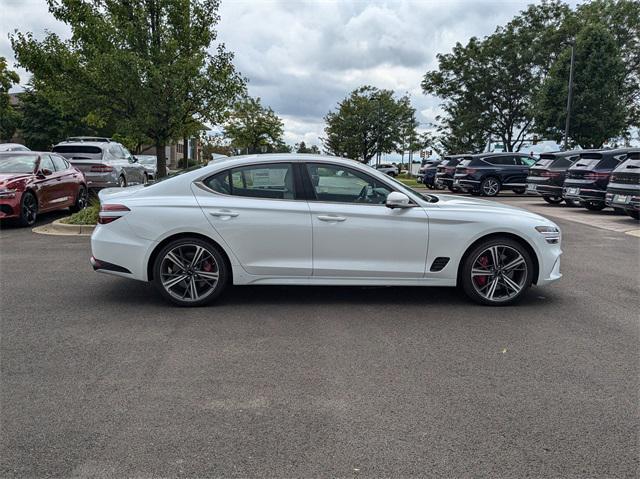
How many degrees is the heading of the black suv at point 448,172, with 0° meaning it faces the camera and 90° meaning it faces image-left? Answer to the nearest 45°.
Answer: approximately 225°

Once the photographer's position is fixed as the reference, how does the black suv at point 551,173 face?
facing away from the viewer and to the right of the viewer

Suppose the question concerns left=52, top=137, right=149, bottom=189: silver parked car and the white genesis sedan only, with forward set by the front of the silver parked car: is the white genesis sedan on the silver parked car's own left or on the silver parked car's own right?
on the silver parked car's own right

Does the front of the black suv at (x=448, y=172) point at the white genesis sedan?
no

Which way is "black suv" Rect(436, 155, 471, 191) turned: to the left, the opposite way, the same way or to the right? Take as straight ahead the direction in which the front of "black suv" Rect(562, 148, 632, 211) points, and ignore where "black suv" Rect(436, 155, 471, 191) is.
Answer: the same way

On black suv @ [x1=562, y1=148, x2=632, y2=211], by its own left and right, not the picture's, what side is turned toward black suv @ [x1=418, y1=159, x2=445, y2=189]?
left

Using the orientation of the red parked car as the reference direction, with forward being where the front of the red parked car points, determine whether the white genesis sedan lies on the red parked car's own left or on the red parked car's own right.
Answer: on the red parked car's own left

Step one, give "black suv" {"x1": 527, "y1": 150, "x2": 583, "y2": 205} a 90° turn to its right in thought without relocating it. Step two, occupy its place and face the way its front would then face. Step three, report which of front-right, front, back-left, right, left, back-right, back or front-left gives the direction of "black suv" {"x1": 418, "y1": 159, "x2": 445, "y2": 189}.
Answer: back

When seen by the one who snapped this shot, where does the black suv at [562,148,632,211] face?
facing away from the viewer and to the right of the viewer

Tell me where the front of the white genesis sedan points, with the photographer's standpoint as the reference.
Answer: facing to the right of the viewer

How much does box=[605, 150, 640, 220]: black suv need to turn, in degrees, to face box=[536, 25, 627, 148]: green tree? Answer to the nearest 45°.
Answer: approximately 45° to its left

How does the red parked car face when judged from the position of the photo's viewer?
facing the viewer and to the left of the viewer

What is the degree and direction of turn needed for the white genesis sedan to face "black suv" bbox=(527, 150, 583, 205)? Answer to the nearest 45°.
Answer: approximately 45° to its left

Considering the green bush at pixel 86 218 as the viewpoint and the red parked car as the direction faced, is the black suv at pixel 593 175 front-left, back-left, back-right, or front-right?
back-right

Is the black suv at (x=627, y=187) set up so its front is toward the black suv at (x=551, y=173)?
no

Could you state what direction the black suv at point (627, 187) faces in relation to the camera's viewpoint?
facing away from the viewer and to the right of the viewer

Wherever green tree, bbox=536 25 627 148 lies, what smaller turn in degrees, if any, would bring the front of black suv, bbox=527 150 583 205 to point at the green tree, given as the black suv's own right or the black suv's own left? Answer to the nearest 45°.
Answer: approximately 45° to the black suv's own left

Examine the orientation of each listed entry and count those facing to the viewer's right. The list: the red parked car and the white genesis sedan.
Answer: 1
